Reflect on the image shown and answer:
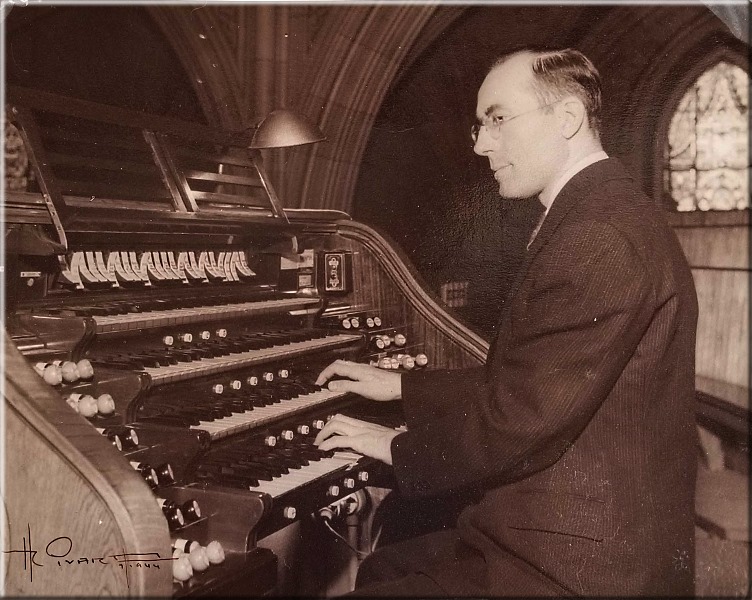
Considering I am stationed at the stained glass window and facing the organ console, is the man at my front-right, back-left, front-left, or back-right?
front-left

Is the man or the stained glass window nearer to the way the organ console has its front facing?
the man

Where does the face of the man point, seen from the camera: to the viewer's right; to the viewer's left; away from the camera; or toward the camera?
to the viewer's left

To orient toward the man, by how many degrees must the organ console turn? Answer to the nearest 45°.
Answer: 0° — it already faces them

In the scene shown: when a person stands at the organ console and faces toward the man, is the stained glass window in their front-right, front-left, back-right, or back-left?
front-left

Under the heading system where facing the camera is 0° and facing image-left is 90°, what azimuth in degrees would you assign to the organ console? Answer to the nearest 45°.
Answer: approximately 315°

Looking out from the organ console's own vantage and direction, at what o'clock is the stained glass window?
The stained glass window is roughly at 10 o'clock from the organ console.
